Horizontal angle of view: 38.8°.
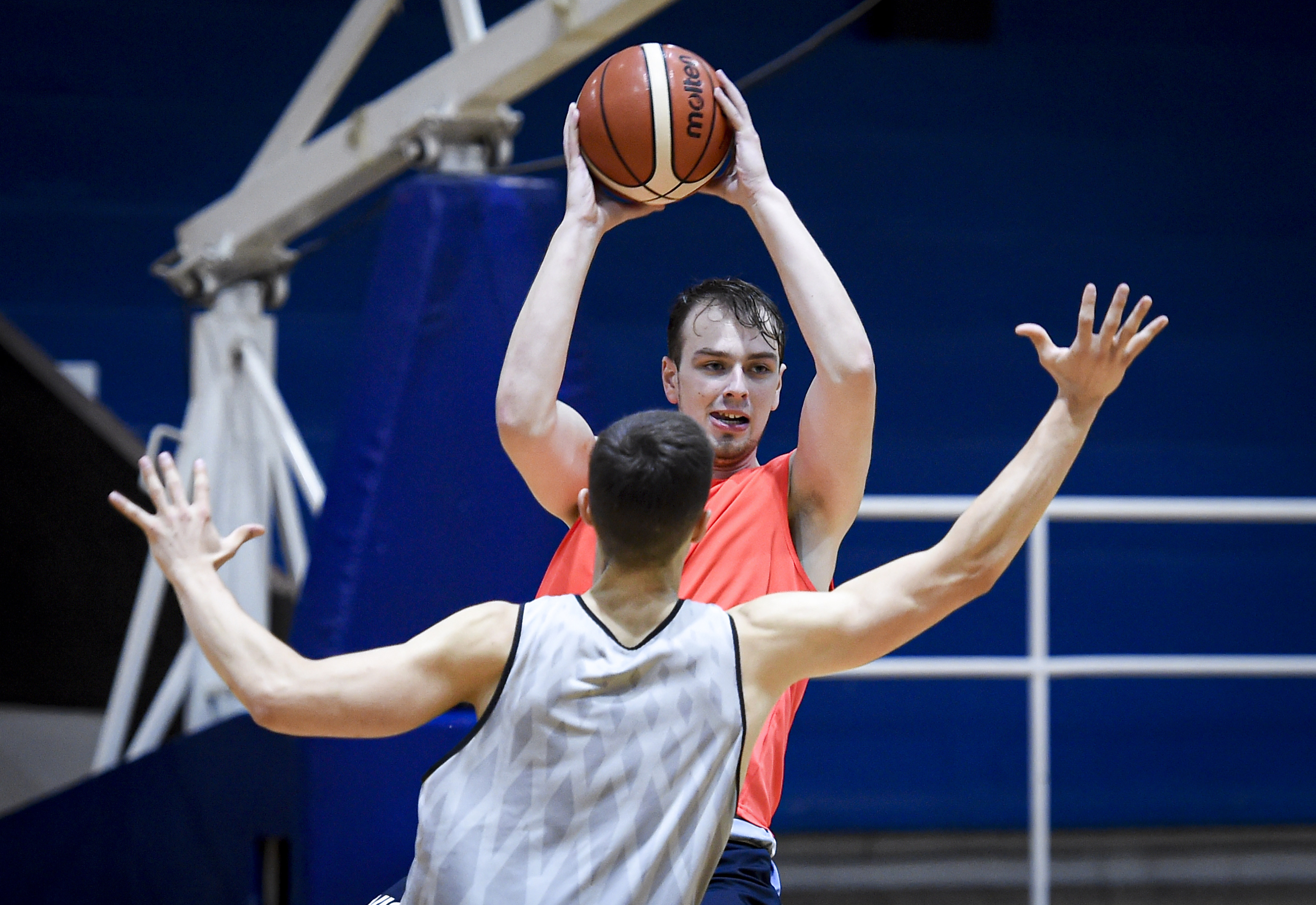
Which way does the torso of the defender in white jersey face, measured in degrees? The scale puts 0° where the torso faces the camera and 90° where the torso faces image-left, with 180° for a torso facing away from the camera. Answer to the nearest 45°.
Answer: approximately 180°

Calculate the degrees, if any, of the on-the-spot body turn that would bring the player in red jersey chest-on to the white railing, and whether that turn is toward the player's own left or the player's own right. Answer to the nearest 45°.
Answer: approximately 135° to the player's own left

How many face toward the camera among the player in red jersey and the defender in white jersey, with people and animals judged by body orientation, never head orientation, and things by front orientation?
1

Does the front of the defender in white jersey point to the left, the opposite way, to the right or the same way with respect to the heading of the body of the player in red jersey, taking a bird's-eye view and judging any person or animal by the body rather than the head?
the opposite way

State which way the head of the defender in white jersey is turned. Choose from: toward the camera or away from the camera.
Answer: away from the camera

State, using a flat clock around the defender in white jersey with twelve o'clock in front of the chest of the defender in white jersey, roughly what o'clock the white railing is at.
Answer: The white railing is roughly at 1 o'clock from the defender in white jersey.

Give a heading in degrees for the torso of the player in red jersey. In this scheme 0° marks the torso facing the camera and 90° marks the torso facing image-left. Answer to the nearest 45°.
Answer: approximately 0°
